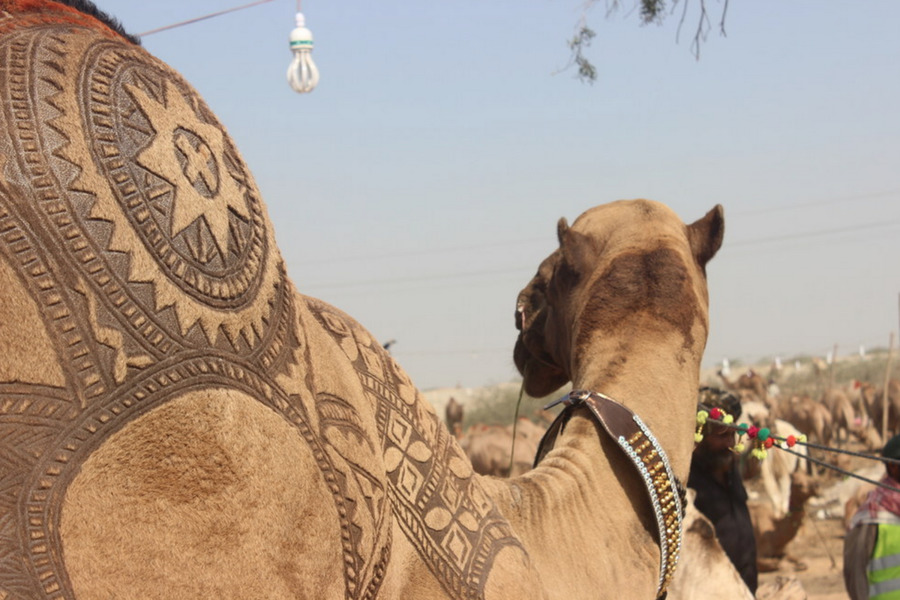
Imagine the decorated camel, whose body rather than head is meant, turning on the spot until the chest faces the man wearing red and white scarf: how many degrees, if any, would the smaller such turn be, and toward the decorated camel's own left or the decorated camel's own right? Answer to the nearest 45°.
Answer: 0° — it already faces them

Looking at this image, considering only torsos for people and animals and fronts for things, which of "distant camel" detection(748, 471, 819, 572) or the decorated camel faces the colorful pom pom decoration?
the decorated camel

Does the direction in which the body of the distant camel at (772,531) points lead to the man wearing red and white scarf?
no

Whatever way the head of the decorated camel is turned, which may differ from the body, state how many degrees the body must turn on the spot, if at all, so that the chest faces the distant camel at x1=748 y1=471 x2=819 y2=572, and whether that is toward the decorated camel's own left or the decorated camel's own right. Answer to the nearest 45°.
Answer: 0° — it already faces it

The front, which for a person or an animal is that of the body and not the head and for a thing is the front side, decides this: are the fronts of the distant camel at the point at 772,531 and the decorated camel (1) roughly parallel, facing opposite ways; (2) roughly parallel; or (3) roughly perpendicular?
roughly perpendicular

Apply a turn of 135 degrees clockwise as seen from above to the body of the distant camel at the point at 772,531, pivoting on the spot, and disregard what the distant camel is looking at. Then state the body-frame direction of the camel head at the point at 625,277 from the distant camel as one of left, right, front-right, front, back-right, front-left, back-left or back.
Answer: front-left

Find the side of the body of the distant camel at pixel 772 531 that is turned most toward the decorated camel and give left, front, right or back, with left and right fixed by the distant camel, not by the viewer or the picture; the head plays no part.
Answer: right

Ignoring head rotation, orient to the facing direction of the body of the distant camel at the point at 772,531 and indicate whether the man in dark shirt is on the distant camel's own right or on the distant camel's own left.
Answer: on the distant camel's own right

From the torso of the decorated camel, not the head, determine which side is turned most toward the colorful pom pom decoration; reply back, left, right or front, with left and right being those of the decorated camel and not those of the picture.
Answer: front

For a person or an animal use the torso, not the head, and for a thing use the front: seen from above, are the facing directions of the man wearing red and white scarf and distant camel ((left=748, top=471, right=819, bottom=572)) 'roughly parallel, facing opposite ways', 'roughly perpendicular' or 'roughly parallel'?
roughly perpendicular
